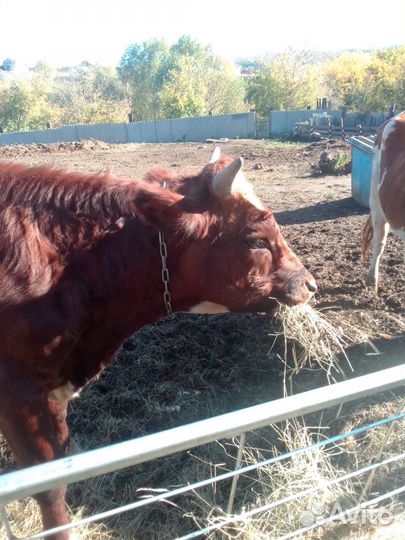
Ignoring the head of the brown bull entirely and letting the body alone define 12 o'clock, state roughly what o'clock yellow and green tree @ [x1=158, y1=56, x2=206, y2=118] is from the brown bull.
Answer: The yellow and green tree is roughly at 9 o'clock from the brown bull.

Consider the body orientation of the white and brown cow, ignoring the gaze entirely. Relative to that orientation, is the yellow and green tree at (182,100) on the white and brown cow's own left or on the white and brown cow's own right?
on the white and brown cow's own left

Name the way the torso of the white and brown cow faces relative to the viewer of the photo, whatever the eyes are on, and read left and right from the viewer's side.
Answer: facing to the right of the viewer

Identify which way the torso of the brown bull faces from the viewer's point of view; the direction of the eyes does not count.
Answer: to the viewer's right

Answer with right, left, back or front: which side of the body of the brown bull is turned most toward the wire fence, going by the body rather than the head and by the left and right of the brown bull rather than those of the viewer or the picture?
right

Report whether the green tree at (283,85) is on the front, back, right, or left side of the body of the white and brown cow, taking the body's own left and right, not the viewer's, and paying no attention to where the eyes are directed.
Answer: left

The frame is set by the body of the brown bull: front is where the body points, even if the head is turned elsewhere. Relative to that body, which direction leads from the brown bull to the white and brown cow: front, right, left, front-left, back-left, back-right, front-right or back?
front-left

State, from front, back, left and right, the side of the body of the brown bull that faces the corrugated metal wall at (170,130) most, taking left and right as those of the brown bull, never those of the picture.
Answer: left
